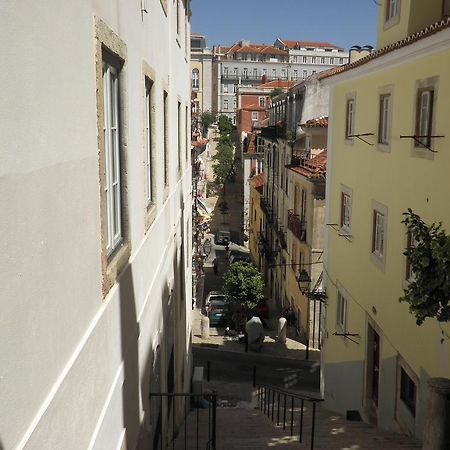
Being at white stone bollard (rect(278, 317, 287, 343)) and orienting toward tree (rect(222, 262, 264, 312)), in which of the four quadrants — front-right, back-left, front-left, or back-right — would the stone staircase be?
back-left

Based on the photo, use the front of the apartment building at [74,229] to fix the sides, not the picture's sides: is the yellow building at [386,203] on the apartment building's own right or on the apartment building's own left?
on the apartment building's own left

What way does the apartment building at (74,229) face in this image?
to the viewer's right

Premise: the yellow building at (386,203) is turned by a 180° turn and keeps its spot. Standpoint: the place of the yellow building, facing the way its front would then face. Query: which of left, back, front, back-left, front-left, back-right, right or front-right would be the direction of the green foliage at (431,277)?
back-right

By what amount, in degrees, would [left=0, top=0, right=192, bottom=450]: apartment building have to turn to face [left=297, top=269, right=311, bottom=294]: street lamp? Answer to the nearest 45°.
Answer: approximately 45° to its left

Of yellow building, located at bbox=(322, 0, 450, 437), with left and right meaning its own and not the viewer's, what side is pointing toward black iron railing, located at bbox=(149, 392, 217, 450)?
front

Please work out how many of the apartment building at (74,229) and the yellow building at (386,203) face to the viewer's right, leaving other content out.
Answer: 1

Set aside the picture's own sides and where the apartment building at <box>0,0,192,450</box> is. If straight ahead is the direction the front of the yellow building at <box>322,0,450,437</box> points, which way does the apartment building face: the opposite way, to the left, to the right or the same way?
the opposite way

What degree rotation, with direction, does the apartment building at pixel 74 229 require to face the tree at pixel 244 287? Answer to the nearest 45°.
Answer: approximately 90° to its left

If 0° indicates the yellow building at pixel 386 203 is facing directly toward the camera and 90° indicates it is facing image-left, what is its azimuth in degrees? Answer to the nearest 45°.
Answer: approximately 45°

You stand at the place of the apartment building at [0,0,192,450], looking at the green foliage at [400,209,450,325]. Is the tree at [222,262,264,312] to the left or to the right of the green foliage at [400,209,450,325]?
left
